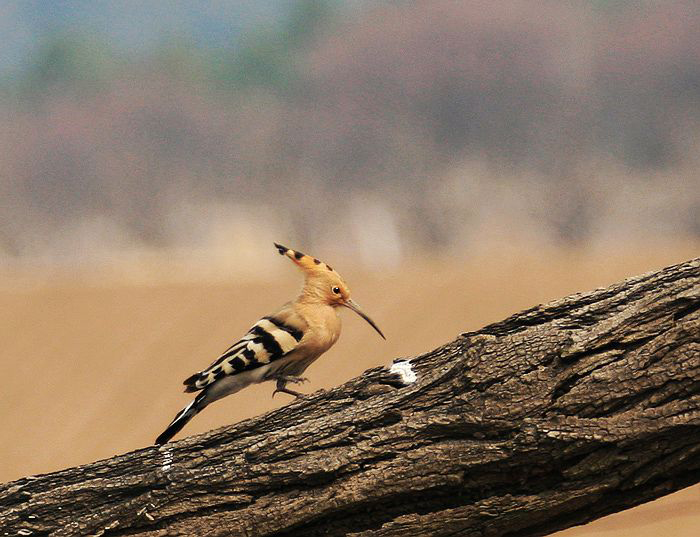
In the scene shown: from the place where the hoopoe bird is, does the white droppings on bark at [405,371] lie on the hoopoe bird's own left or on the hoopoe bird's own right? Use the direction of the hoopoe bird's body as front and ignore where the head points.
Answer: on the hoopoe bird's own right

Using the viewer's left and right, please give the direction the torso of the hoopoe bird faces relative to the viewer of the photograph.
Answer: facing to the right of the viewer

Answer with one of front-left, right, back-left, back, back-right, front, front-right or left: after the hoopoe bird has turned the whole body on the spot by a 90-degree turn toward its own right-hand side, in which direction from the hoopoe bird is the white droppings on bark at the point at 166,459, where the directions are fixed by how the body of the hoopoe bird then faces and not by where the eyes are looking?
front-right
